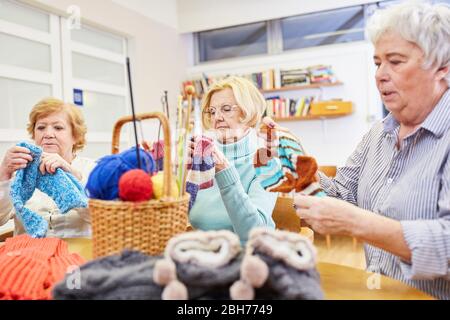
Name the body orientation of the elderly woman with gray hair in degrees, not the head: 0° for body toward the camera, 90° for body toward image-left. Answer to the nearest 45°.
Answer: approximately 45°

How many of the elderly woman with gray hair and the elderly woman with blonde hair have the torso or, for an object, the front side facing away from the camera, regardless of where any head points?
0

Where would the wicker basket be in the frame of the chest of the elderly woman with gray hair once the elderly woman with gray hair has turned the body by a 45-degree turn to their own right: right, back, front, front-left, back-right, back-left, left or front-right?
front-left

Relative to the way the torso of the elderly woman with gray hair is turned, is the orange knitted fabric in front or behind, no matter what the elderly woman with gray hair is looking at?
in front

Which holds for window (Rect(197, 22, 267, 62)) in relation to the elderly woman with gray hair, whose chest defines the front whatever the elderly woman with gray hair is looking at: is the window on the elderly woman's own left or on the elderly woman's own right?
on the elderly woman's own right

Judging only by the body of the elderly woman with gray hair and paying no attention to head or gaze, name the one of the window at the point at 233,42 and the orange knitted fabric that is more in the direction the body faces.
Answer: the orange knitted fabric

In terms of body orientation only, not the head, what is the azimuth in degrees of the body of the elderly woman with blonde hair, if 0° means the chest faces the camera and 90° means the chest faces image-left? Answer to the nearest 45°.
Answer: approximately 45°

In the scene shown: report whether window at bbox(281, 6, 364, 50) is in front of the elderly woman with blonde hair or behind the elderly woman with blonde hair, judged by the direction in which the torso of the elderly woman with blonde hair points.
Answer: behind

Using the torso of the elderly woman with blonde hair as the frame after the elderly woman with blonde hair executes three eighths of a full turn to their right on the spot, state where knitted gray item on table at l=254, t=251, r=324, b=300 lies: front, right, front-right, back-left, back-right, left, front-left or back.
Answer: back

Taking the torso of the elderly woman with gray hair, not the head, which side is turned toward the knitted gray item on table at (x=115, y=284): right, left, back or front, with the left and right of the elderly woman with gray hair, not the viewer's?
front

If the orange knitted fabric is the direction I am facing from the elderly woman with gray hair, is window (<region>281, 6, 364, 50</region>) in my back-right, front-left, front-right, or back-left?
back-right
